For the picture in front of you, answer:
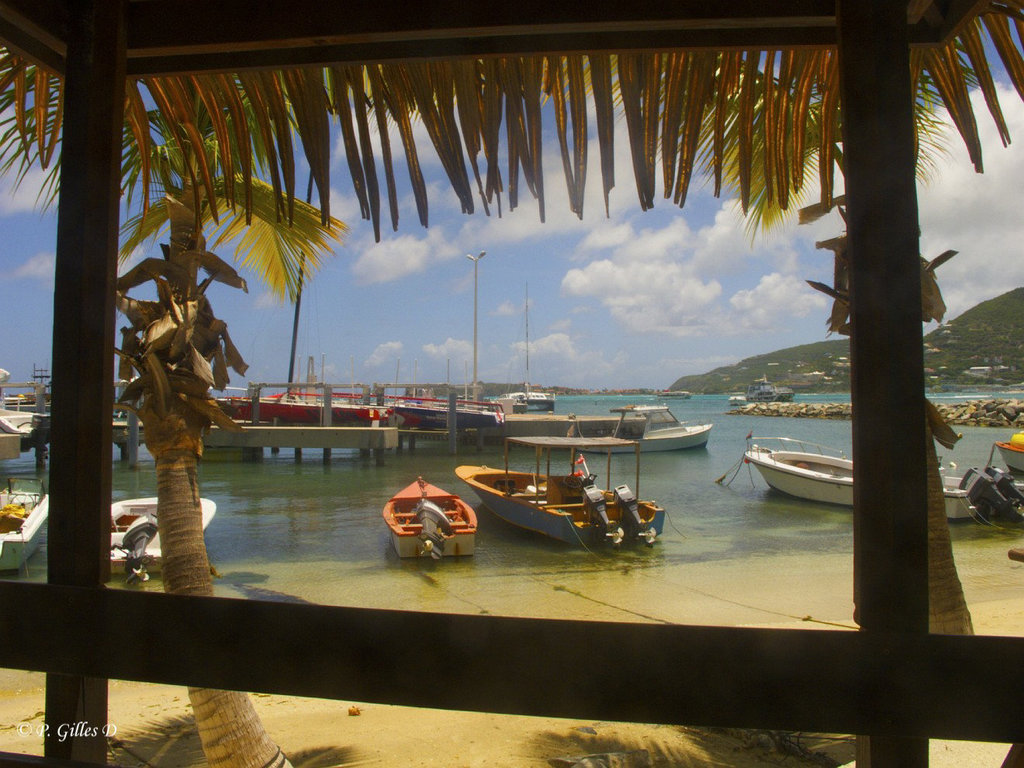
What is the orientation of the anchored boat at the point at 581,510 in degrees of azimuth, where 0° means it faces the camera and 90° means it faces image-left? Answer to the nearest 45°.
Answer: approximately 135°

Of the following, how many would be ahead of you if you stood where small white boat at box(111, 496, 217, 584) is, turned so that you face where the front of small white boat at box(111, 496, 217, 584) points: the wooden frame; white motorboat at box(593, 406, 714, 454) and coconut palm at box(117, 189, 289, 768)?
1

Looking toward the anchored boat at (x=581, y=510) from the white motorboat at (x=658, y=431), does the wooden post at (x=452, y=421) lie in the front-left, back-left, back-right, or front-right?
front-right

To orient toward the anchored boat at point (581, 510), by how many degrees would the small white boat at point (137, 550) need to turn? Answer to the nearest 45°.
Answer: approximately 45° to its right

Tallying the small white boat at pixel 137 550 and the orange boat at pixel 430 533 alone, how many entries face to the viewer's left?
0

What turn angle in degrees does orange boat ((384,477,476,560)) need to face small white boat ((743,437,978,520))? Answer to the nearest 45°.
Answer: approximately 45° to its right

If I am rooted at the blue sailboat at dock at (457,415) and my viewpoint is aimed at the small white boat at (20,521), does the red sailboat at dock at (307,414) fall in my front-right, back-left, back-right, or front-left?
front-right

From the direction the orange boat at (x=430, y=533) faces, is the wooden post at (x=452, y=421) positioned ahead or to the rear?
ahead

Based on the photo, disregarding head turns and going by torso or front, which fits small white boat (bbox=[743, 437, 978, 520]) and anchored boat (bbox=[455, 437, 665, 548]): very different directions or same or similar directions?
same or similar directions

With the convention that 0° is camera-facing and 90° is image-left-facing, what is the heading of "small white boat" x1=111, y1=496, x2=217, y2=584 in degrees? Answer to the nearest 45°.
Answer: approximately 225°

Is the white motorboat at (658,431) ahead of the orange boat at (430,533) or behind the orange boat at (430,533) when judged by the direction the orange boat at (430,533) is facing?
ahead

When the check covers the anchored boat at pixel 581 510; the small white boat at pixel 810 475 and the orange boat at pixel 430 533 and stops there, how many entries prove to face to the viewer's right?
0

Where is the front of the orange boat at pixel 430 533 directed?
away from the camera

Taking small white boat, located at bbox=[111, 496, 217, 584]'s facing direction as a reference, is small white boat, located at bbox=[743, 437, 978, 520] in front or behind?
in front

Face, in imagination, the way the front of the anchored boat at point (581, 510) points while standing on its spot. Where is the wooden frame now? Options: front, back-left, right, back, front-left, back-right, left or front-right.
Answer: back-left

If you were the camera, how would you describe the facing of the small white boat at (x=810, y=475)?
facing away from the viewer and to the left of the viewer

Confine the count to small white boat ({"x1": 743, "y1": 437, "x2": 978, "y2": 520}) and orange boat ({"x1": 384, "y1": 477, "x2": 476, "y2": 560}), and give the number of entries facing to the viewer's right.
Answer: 0

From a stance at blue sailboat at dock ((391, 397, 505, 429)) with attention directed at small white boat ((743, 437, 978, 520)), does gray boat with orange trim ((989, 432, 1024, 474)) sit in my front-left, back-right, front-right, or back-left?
front-left
